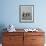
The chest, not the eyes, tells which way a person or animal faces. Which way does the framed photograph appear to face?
toward the camera
